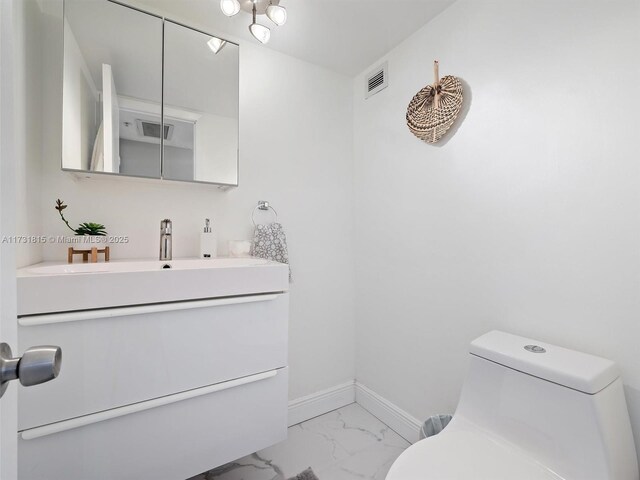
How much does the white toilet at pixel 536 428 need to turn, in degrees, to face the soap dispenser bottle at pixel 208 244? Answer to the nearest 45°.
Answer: approximately 45° to its right

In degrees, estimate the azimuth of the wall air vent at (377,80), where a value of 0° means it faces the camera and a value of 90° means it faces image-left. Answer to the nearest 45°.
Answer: approximately 45°

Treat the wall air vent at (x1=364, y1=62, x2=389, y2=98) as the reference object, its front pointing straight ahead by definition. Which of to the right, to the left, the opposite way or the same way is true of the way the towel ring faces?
to the left

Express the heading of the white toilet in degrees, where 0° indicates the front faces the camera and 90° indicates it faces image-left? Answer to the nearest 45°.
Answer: approximately 45°

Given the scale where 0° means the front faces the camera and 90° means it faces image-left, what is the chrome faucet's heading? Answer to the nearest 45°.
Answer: approximately 0°

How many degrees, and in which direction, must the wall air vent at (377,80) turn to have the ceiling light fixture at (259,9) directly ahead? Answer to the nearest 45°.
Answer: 0° — it already faces it

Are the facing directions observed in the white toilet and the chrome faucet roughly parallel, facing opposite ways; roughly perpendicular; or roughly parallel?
roughly perpendicular
